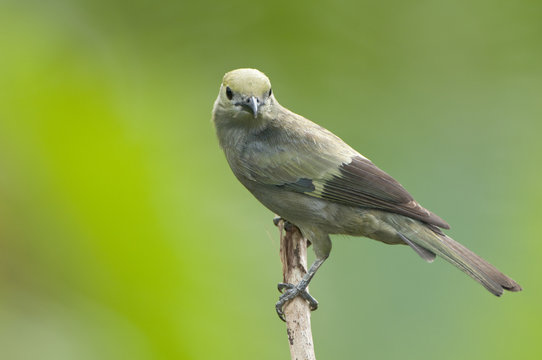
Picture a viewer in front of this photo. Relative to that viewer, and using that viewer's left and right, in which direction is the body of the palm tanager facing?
facing to the left of the viewer
